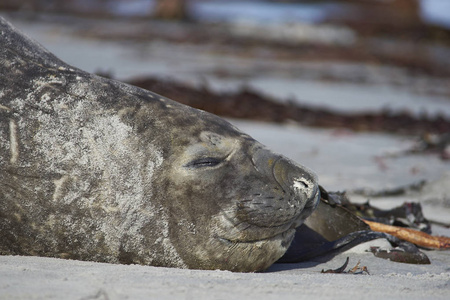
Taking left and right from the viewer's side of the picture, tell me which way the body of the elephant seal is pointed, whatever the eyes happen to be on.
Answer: facing to the right of the viewer
